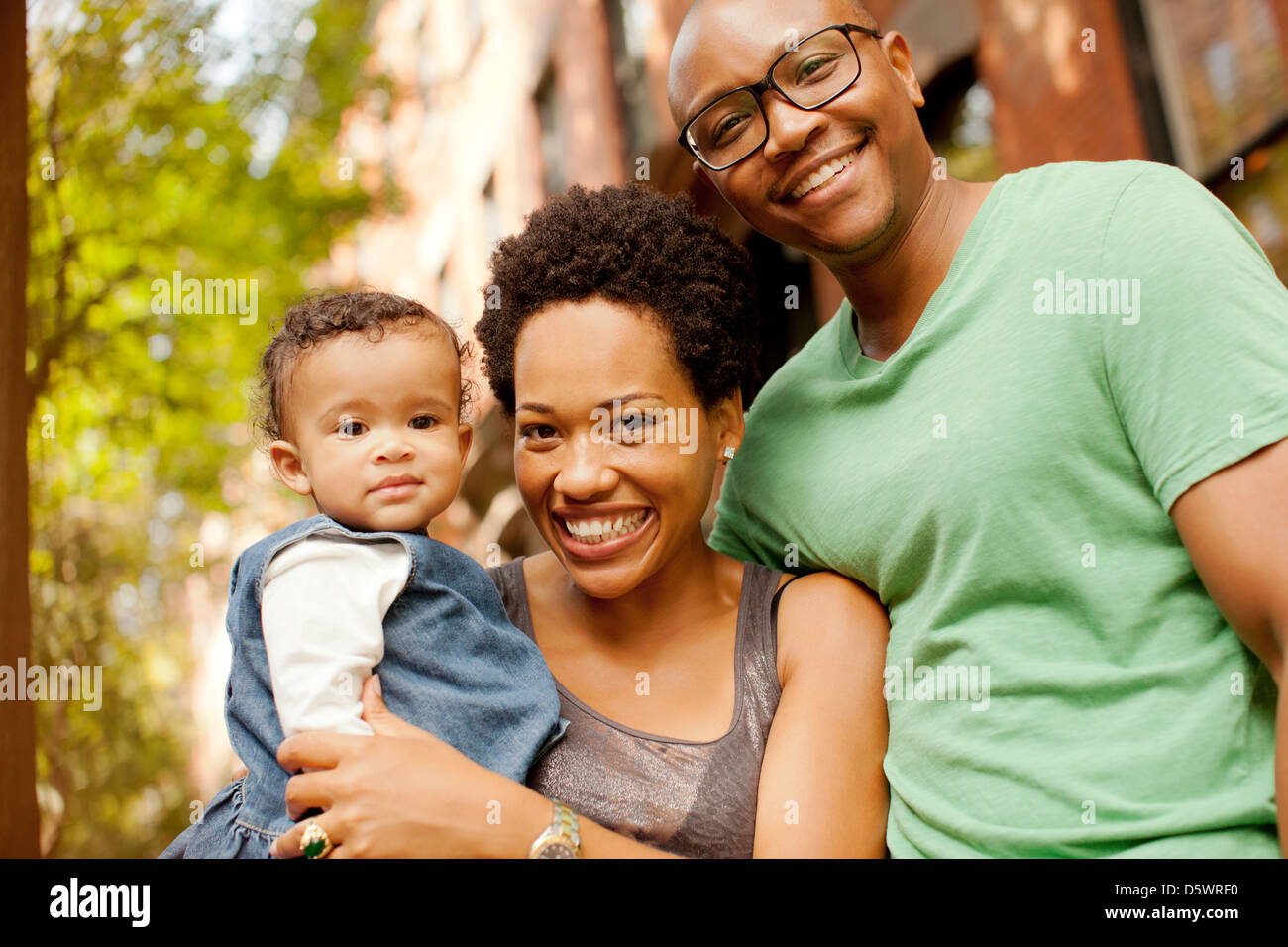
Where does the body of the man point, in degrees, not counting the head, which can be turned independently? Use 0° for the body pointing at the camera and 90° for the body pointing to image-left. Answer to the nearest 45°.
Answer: approximately 45°

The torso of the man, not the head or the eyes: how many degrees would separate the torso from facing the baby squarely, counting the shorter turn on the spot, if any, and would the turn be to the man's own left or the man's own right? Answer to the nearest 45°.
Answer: approximately 45° to the man's own right
